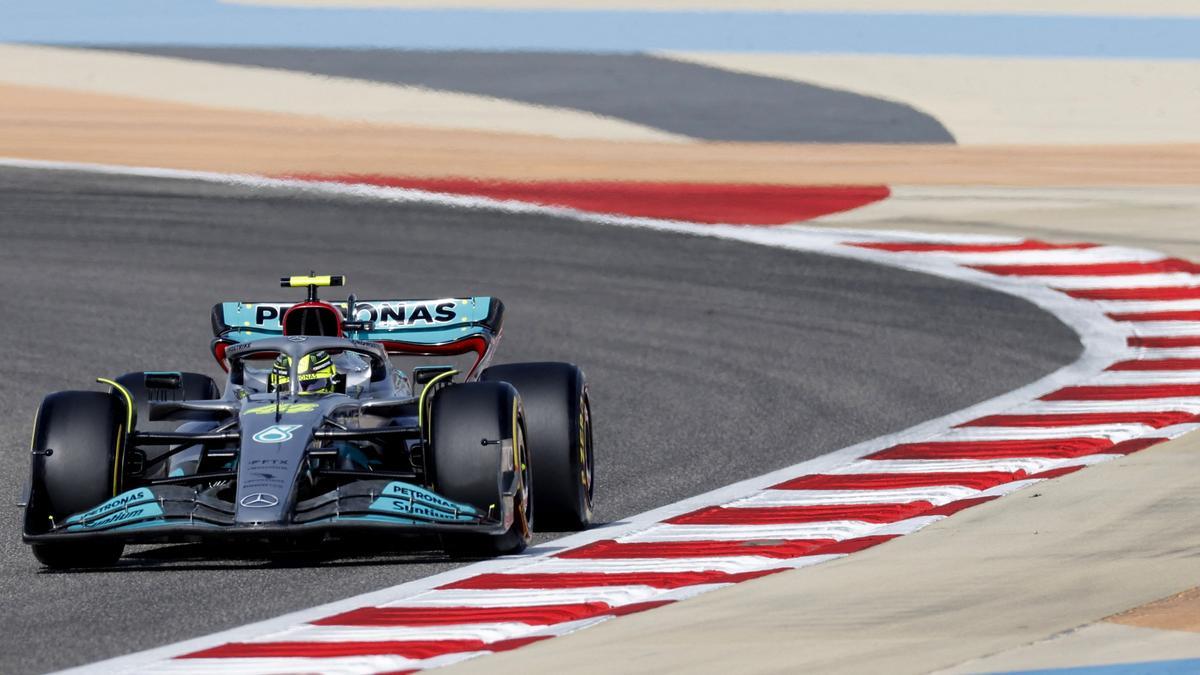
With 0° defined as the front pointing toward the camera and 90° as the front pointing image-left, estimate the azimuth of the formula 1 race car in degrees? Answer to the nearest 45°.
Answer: approximately 0°
